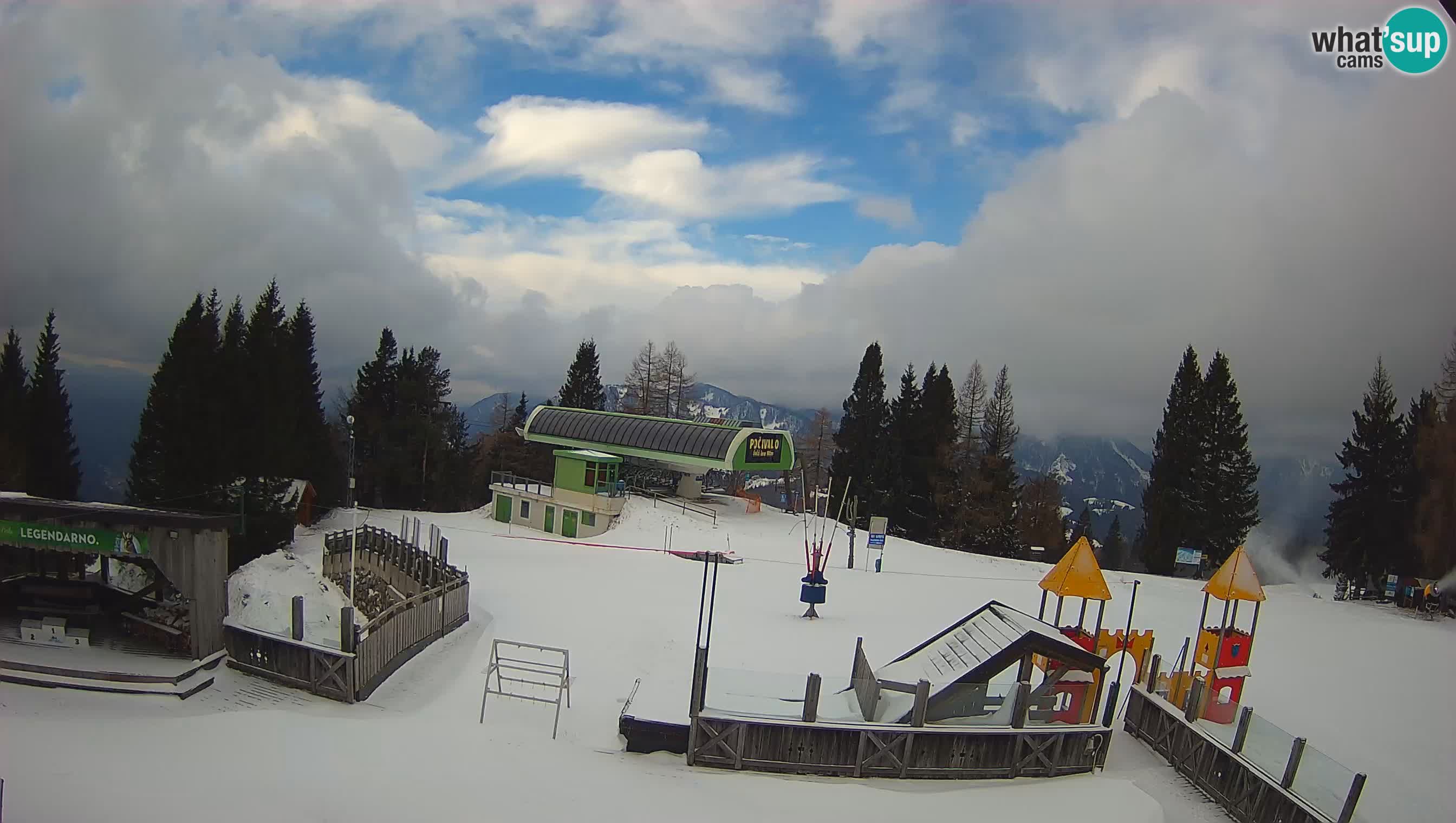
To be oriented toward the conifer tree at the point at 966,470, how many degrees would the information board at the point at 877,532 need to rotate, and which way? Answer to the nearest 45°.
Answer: approximately 180°

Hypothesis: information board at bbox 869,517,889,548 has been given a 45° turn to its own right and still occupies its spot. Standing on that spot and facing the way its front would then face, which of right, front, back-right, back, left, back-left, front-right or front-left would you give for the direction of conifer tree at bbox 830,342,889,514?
back-right

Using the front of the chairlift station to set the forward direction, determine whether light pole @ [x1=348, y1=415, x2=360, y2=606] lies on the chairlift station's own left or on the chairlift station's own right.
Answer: on the chairlift station's own right

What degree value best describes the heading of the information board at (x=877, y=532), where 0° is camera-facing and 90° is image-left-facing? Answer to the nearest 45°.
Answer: approximately 0°

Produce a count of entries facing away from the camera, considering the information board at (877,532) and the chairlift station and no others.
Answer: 0

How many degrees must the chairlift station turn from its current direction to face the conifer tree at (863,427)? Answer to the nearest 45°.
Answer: approximately 90° to its left

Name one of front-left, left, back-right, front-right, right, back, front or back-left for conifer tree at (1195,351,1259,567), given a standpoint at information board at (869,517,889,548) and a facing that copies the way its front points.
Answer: back-left

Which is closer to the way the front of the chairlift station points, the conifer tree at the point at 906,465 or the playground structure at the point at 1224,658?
the playground structure

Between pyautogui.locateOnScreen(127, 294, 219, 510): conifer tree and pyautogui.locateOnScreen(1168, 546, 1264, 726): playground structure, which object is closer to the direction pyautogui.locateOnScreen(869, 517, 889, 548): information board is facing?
the playground structure

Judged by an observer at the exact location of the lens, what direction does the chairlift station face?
facing the viewer and to the right of the viewer

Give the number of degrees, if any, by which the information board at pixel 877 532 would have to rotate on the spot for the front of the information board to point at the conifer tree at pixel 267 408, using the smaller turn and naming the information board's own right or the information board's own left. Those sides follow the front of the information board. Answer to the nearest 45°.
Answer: approximately 90° to the information board's own right

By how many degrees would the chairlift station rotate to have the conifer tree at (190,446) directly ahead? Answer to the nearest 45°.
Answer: approximately 90° to its right
